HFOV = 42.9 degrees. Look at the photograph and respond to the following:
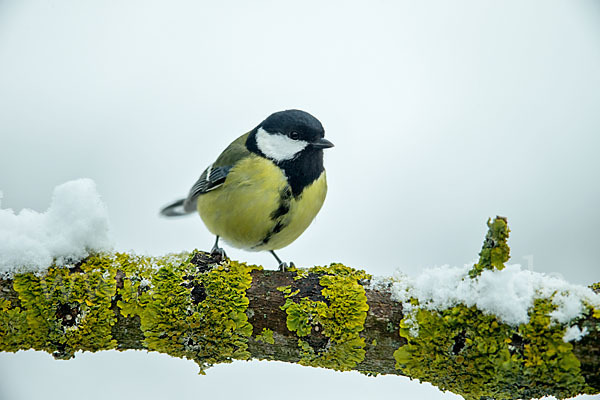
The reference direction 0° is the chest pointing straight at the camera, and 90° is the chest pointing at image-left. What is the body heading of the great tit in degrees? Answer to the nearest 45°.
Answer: approximately 315°

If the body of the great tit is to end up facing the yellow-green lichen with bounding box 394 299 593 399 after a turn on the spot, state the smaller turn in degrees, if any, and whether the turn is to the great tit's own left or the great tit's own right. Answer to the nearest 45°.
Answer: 0° — it already faces it
